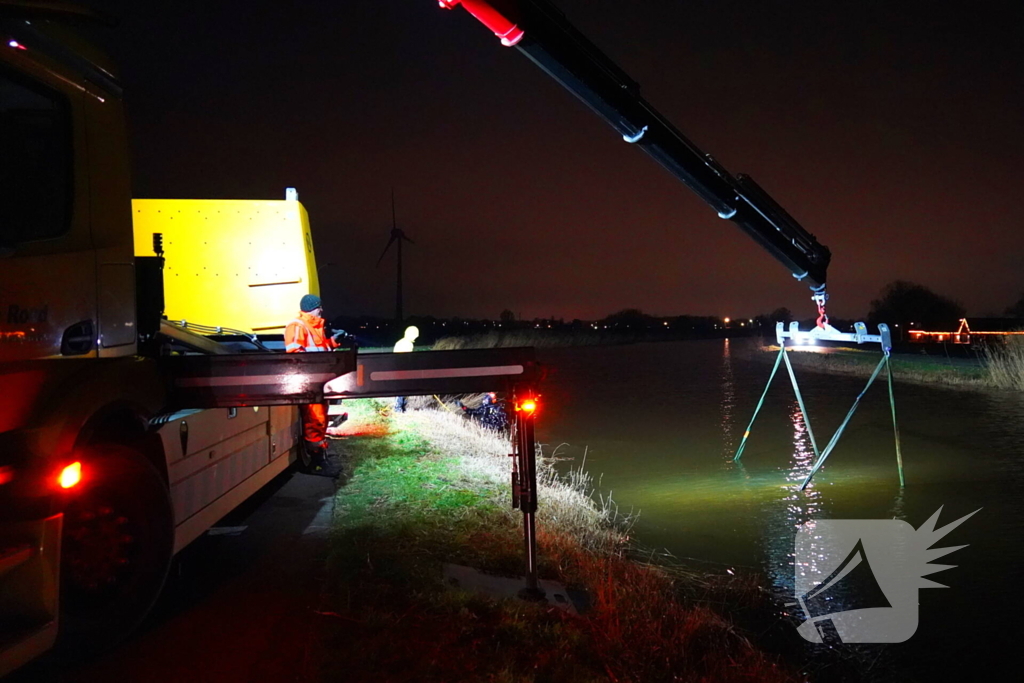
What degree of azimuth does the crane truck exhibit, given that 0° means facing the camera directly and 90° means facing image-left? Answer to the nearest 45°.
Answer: approximately 45°
